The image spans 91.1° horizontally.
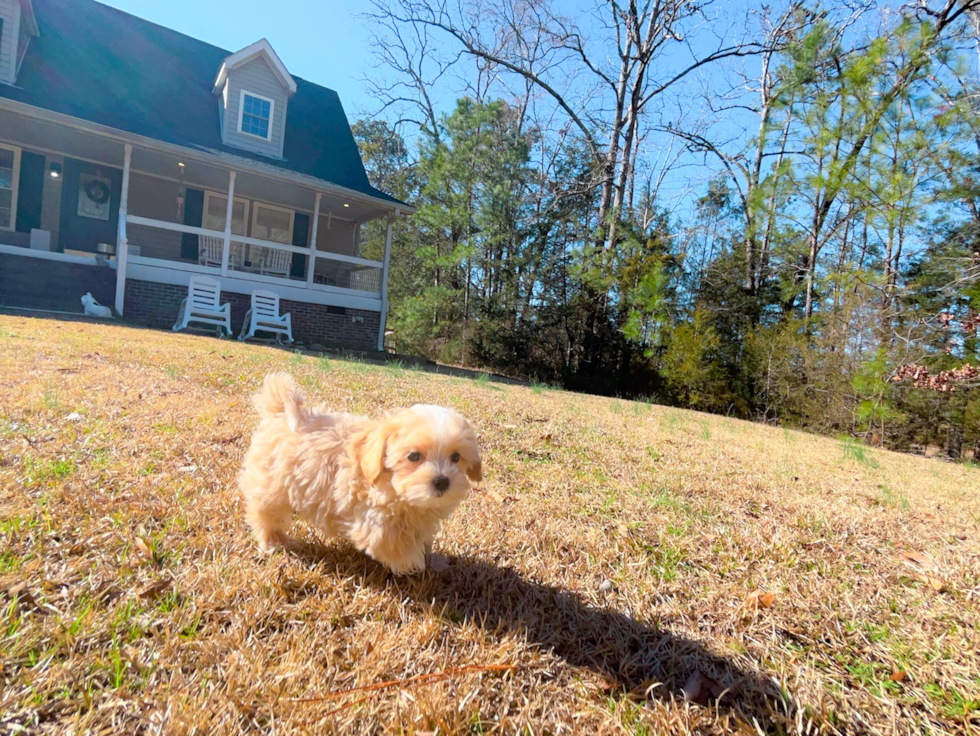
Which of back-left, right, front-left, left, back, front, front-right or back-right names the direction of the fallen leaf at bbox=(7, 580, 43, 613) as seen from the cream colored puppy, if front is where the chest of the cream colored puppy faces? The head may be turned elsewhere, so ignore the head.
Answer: back-right

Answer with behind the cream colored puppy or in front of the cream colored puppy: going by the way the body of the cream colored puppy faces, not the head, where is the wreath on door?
behind

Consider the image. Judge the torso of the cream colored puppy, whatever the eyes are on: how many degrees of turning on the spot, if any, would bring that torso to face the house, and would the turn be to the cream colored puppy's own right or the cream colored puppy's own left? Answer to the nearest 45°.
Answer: approximately 180°

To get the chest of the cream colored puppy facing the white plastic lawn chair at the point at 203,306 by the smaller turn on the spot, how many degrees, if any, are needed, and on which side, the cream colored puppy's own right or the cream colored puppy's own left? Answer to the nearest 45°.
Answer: approximately 135° to the cream colored puppy's own left

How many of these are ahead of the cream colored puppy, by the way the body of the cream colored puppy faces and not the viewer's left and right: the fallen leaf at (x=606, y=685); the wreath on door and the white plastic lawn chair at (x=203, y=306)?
1

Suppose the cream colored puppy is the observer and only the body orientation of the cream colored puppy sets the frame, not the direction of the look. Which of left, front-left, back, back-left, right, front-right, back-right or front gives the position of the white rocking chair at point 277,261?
back-left

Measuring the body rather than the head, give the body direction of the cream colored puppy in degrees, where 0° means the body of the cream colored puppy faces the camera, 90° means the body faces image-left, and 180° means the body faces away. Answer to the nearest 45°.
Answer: approximately 315°

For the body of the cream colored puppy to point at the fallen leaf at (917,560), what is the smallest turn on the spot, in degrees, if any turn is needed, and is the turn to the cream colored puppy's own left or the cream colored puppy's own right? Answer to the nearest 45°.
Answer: approximately 45° to the cream colored puppy's own left

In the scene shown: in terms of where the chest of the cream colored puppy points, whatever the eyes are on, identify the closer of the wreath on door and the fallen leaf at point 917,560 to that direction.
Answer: the fallen leaf

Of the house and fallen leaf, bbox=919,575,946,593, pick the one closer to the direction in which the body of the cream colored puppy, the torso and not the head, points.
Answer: the fallen leaf

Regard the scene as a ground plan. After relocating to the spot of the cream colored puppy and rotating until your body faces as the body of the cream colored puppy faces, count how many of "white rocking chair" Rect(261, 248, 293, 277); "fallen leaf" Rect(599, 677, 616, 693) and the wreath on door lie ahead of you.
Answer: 1
